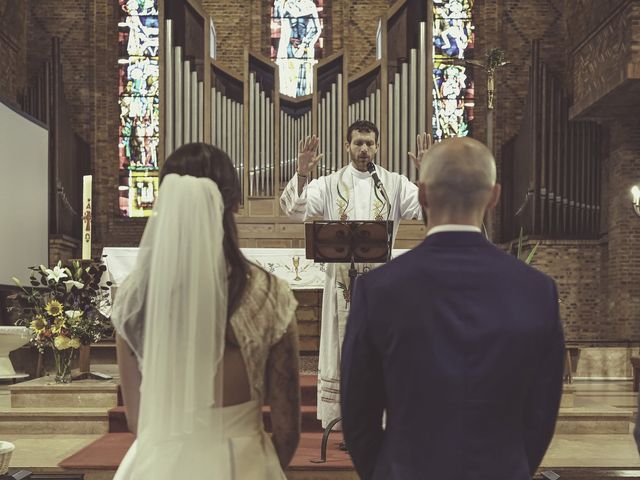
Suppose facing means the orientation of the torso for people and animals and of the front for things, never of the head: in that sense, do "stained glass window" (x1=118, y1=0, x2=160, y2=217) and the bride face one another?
yes

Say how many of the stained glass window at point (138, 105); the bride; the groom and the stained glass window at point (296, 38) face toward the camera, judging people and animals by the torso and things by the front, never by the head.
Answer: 2

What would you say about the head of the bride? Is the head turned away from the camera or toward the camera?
away from the camera

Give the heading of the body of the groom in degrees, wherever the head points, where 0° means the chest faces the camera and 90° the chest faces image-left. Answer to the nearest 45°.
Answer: approximately 180°

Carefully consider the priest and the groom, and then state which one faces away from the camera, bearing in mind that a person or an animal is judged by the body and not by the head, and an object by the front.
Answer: the groom

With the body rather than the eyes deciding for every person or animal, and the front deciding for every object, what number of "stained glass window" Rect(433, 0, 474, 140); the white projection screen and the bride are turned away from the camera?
1

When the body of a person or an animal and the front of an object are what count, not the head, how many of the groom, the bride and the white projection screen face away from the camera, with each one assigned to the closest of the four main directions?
2

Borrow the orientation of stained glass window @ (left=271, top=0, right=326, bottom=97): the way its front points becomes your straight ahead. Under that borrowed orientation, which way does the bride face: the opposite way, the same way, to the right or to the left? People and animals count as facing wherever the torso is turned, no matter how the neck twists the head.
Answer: the opposite way

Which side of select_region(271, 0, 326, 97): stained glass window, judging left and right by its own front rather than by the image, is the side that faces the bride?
front

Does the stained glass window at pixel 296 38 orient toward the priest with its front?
yes

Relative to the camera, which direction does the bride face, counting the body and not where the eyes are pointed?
away from the camera

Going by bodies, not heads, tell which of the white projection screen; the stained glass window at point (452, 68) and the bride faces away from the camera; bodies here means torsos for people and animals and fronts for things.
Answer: the bride

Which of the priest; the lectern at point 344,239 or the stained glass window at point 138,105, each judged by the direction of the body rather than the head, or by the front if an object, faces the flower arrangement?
the stained glass window

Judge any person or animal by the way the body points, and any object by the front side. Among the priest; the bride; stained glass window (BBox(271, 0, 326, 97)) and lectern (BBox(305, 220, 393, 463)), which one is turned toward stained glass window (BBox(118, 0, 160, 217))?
the bride
